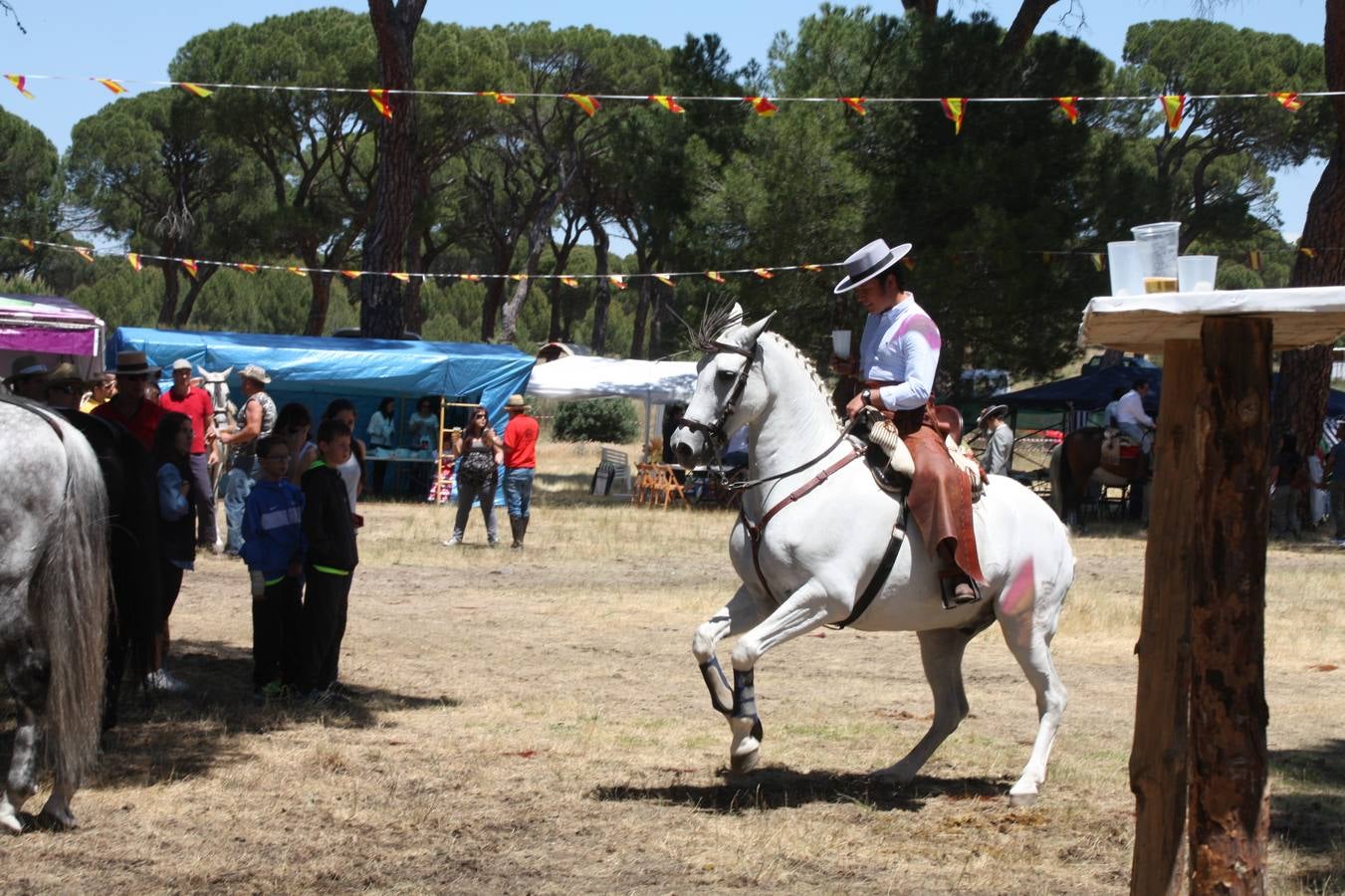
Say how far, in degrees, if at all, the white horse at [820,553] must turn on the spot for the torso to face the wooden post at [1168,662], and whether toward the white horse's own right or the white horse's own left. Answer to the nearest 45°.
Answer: approximately 90° to the white horse's own left

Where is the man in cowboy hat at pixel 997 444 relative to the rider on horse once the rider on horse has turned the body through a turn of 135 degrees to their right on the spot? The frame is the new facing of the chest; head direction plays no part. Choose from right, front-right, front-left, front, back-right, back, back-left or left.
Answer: front

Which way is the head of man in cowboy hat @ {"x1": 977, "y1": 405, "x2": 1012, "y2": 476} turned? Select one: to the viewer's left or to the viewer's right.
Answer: to the viewer's left

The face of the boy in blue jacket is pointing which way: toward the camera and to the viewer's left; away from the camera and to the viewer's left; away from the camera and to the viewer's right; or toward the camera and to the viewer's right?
toward the camera and to the viewer's right

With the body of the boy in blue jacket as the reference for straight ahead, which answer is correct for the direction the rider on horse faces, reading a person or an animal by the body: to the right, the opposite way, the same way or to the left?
to the right

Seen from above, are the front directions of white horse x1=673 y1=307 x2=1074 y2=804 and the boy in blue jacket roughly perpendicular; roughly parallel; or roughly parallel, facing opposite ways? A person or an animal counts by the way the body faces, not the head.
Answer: roughly perpendicular

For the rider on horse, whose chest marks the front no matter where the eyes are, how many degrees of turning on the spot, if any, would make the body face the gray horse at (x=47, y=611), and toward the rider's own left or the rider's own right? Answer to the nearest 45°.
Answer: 0° — they already face it

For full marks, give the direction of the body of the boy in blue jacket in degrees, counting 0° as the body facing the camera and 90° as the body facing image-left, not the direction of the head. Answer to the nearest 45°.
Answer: approximately 315°

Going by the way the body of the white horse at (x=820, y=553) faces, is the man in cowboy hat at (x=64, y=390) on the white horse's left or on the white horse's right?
on the white horse's right

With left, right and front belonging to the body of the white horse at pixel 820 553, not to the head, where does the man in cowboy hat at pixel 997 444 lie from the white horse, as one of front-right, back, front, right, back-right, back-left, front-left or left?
back-right

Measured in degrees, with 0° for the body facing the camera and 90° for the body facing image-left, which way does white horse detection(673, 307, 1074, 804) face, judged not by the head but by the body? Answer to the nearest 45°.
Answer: approximately 45°
